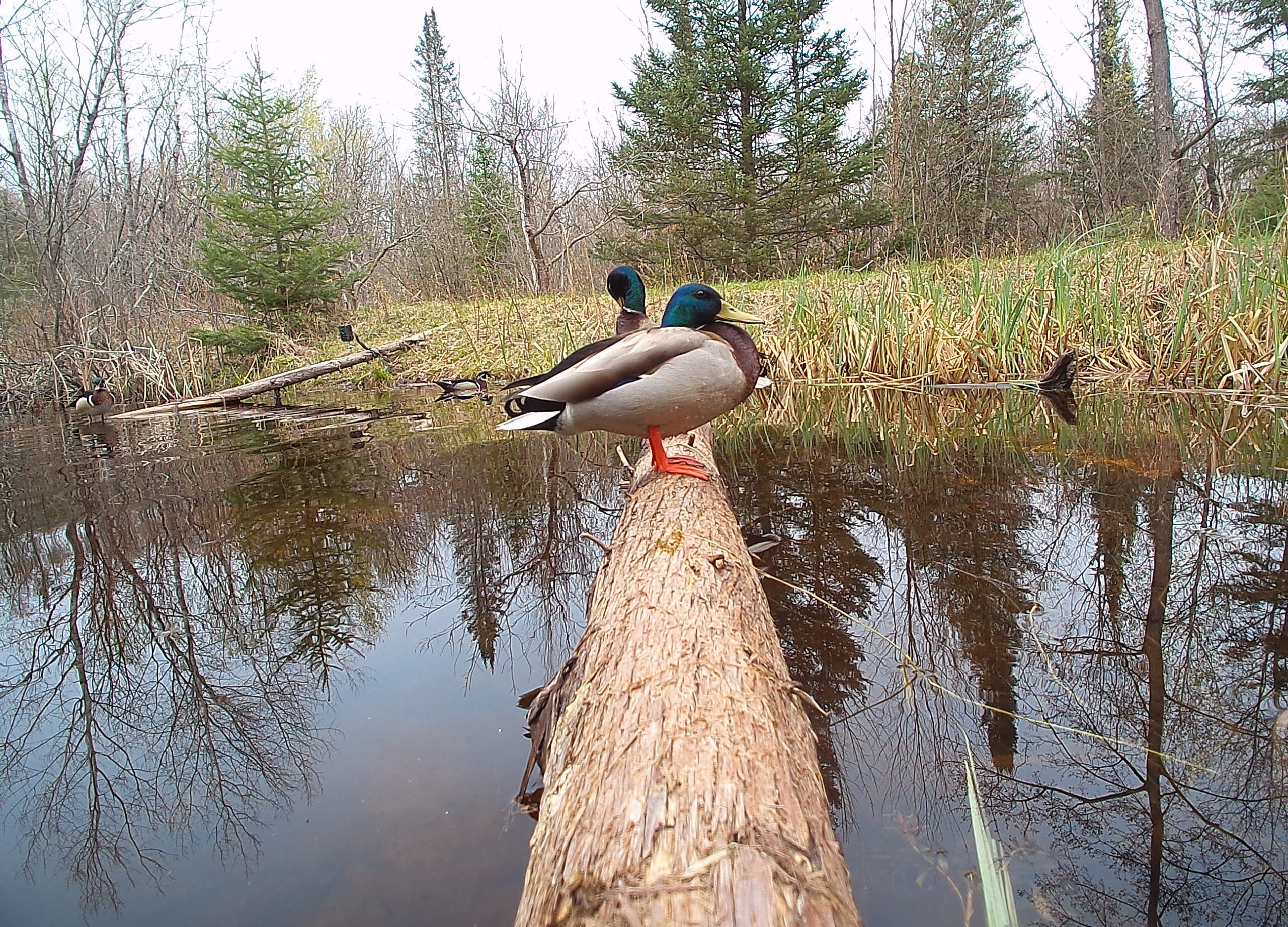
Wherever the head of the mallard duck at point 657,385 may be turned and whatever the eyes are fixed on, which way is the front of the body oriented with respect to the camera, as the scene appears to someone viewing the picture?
to the viewer's right

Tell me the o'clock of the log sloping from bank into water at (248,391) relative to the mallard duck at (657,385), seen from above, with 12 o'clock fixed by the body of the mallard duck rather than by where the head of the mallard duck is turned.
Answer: The log sloping from bank into water is roughly at 8 o'clock from the mallard duck.

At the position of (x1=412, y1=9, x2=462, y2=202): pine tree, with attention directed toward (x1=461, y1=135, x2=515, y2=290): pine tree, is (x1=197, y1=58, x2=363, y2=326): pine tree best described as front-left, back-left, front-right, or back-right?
front-right

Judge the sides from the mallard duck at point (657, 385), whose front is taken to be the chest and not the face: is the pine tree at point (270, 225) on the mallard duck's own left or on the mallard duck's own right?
on the mallard duck's own left

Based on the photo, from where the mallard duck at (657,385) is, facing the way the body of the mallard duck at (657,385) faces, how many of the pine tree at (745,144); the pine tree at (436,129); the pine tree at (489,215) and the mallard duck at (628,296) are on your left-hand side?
4

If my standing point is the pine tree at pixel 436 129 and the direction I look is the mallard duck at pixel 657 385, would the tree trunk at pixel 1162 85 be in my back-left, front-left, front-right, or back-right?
front-left

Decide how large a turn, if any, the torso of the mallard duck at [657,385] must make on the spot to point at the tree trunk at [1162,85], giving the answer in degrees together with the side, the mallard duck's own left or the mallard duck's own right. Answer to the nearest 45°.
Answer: approximately 45° to the mallard duck's own left

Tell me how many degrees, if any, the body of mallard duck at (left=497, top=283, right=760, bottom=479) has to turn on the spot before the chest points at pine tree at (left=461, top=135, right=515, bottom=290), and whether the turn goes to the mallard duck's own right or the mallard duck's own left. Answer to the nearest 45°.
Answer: approximately 90° to the mallard duck's own left

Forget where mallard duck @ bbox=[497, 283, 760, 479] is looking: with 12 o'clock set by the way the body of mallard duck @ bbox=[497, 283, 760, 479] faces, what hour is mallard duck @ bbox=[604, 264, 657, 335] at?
mallard duck @ bbox=[604, 264, 657, 335] is roughly at 9 o'clock from mallard duck @ bbox=[497, 283, 760, 479].

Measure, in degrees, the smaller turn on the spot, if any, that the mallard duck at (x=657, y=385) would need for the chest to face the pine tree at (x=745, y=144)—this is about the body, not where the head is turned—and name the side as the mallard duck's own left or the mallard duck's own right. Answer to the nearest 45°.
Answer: approximately 90° to the mallard duck's own left
